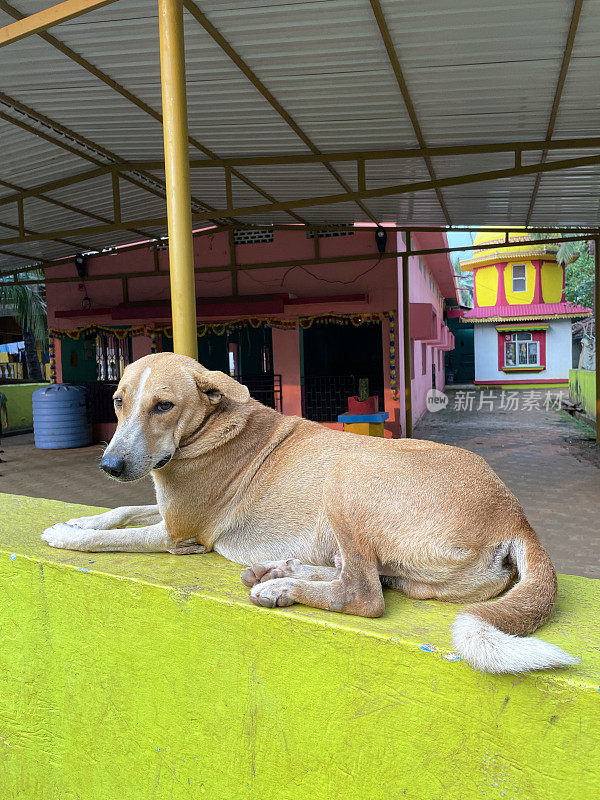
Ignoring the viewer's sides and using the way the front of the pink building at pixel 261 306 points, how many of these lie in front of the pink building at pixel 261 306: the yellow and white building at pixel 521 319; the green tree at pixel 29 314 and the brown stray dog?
1

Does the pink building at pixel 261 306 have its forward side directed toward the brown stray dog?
yes

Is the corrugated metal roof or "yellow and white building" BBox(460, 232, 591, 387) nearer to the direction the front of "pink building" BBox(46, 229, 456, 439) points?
the corrugated metal roof

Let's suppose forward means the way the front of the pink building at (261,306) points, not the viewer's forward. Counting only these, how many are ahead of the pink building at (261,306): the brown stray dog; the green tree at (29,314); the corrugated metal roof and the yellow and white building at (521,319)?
2

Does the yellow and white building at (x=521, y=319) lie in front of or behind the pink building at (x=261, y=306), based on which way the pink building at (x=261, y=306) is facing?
behind

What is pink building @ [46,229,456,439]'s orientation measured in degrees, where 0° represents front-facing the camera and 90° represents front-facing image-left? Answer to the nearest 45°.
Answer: approximately 0°

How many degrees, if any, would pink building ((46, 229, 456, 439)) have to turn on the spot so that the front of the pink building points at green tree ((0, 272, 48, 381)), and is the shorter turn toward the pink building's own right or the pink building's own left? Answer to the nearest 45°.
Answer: approximately 135° to the pink building's own right

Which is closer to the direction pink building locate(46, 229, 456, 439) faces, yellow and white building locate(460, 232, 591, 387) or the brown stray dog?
the brown stray dog

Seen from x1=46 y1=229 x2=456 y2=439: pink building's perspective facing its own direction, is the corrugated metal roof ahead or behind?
ahead
